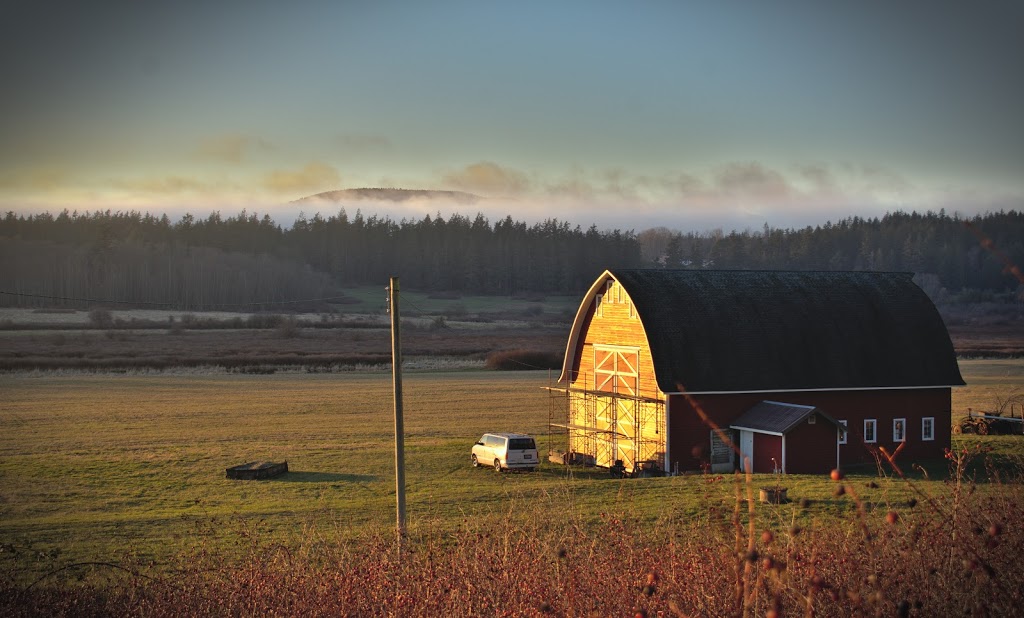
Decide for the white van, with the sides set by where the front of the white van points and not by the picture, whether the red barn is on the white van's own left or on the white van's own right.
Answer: on the white van's own right

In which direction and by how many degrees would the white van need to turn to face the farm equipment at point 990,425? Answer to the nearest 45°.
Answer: approximately 135° to its right

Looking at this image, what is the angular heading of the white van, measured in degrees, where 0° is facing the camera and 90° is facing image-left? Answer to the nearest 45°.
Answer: approximately 135°

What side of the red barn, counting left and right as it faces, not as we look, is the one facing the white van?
front

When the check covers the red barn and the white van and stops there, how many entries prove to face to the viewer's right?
0

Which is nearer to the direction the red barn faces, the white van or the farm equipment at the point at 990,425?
the white van

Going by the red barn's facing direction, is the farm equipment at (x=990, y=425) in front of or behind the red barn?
behind
